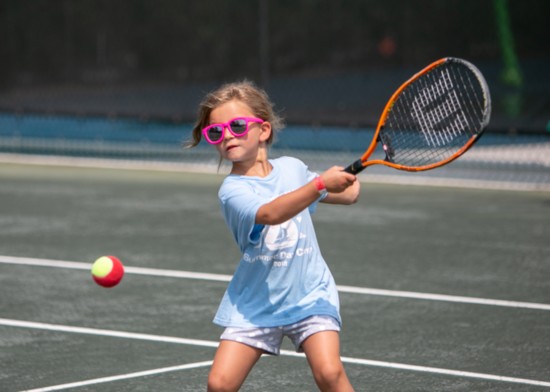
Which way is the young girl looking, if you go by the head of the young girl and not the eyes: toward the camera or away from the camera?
toward the camera

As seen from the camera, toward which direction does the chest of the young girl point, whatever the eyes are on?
toward the camera
